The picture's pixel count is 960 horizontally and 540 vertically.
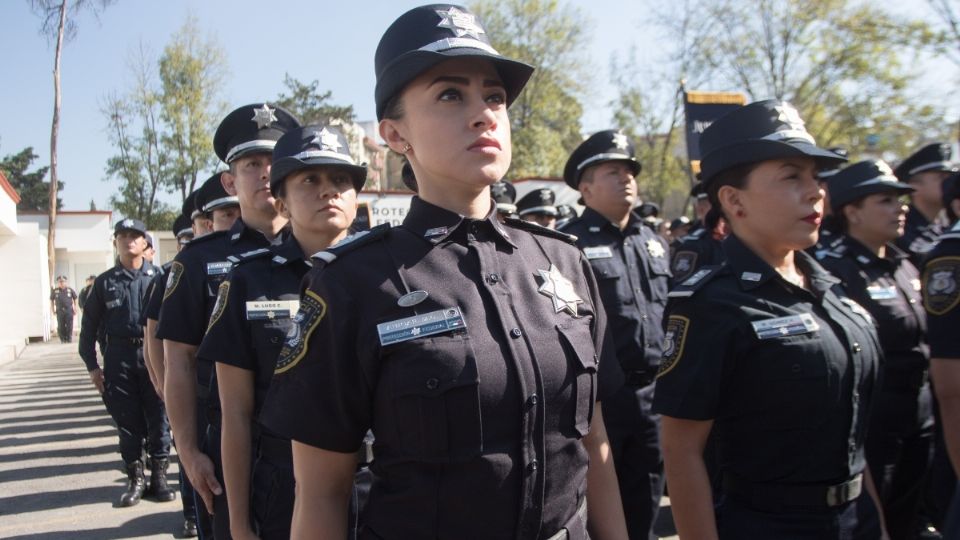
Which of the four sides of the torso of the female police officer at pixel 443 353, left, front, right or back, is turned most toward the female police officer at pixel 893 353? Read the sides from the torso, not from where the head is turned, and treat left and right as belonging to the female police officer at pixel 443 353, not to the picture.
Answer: left

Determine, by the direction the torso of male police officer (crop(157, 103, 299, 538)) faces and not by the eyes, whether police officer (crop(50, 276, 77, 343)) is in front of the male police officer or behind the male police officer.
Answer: behind

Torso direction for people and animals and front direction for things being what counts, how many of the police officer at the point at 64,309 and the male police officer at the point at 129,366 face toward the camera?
2

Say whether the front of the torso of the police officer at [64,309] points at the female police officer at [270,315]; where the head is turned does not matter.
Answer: yes

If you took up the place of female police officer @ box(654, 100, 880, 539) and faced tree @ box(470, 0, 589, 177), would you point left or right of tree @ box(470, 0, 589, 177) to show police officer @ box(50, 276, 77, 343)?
left

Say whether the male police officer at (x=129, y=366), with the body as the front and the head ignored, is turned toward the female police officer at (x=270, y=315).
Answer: yes

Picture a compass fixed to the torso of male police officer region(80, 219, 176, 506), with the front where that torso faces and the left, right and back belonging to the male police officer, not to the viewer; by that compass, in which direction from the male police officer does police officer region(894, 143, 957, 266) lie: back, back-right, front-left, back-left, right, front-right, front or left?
front-left

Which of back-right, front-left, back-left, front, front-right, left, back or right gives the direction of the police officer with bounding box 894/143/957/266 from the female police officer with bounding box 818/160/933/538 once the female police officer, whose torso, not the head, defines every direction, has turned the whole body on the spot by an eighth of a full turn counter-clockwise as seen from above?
left

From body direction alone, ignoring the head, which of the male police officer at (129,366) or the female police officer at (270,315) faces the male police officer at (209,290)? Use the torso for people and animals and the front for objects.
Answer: the male police officer at (129,366)

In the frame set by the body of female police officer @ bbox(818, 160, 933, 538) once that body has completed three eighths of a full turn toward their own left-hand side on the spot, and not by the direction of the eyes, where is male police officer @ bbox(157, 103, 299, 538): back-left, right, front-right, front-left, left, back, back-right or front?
back-left

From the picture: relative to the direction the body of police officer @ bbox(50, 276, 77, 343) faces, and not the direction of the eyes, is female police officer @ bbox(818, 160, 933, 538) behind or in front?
in front

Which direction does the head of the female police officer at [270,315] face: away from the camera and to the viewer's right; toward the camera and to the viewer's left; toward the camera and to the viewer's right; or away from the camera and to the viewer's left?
toward the camera and to the viewer's right
